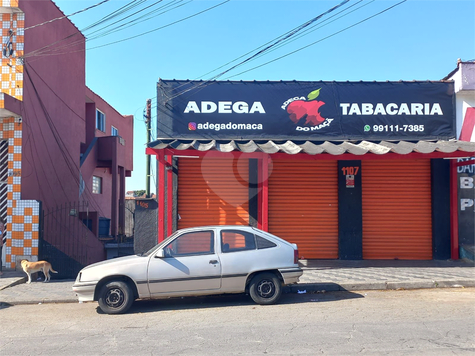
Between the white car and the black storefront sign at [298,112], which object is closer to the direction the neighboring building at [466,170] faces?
the white car

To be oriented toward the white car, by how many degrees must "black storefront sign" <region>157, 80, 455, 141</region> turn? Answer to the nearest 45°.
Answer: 0° — it already faces it

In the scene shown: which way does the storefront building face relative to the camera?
toward the camera

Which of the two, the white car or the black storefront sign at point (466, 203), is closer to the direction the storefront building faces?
the white car

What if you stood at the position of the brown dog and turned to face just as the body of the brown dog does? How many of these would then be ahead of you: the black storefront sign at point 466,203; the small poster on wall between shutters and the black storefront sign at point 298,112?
0

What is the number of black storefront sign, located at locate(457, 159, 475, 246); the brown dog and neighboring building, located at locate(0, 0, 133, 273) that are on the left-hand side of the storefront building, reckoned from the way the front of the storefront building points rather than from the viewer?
1

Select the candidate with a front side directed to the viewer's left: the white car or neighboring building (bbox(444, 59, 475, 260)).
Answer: the white car

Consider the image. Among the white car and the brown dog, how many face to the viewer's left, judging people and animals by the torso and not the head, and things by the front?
2

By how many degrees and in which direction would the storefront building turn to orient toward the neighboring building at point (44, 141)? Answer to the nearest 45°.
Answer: approximately 90° to its right

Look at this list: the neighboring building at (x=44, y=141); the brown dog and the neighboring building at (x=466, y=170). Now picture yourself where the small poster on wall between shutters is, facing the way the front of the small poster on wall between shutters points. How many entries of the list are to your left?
1

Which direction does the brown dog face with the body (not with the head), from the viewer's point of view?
to the viewer's left

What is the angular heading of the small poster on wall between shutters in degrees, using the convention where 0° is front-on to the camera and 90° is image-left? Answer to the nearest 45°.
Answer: approximately 0°

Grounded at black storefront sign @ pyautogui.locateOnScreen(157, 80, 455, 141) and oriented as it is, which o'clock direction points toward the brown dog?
The brown dog is roughly at 2 o'clock from the black storefront sign.

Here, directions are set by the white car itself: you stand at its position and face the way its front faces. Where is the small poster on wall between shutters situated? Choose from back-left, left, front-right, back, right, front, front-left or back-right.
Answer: back-right

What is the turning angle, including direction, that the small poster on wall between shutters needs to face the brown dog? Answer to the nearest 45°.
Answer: approximately 45° to its right

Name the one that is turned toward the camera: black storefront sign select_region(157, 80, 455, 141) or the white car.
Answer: the black storefront sign

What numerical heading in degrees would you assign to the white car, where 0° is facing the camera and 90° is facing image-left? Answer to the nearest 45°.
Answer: approximately 90°
